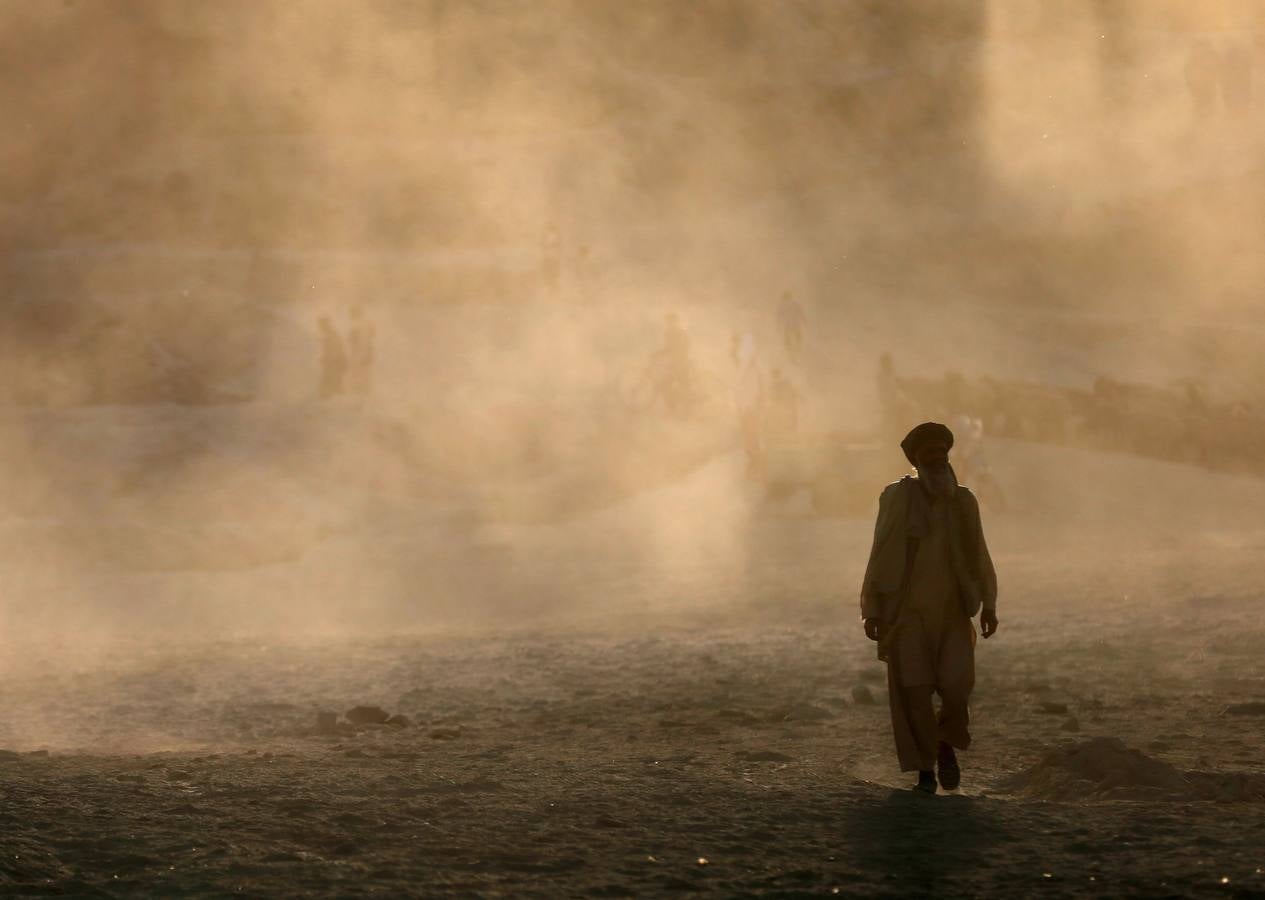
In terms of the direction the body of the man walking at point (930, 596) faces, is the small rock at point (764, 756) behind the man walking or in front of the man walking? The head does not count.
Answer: behind

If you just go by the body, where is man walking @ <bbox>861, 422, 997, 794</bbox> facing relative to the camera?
toward the camera

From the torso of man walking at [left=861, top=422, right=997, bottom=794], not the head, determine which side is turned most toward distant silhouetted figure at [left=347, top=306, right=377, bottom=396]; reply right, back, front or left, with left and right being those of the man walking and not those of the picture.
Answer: back

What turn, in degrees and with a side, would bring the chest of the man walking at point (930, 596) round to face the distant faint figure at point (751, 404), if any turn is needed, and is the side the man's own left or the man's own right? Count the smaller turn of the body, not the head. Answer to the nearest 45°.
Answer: approximately 180°

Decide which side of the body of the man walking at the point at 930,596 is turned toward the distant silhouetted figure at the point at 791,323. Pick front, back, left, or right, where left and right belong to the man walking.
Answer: back

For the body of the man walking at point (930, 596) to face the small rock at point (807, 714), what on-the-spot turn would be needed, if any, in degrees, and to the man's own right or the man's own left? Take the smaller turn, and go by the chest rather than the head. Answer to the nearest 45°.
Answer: approximately 180°

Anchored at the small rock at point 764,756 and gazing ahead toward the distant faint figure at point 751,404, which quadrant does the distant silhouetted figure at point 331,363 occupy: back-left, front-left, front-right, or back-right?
front-left

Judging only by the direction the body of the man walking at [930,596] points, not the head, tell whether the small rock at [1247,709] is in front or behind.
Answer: behind

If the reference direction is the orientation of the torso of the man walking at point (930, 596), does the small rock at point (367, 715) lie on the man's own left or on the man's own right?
on the man's own right

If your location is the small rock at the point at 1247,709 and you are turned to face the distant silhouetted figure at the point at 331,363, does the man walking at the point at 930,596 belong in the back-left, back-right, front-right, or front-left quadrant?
back-left
